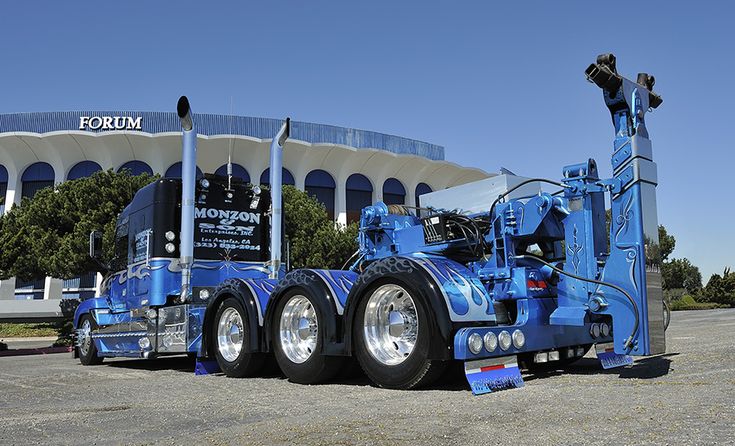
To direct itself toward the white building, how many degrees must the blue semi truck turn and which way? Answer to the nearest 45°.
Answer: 0° — it already faces it

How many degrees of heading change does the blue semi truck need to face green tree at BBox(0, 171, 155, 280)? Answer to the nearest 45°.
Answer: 0° — it already faces it

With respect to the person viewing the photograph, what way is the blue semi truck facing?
facing away from the viewer and to the left of the viewer

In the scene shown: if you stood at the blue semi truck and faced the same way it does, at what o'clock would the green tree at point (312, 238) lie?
The green tree is roughly at 1 o'clock from the blue semi truck.

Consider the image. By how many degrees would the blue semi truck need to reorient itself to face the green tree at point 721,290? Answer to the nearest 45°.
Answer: approximately 90° to its right
